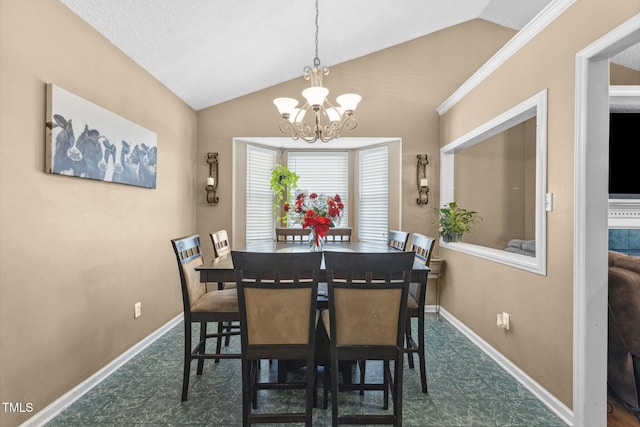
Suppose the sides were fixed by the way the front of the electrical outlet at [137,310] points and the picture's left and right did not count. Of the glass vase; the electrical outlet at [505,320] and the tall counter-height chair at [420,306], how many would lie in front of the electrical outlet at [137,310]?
3

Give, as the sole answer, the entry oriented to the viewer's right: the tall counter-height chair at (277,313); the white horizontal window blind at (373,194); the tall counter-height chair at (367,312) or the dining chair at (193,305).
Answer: the dining chair

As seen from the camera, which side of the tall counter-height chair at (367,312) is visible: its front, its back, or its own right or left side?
back

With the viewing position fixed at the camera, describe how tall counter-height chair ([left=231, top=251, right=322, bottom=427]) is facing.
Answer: facing away from the viewer

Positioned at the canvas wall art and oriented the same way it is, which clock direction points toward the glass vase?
The glass vase is roughly at 11 o'clock from the canvas wall art.

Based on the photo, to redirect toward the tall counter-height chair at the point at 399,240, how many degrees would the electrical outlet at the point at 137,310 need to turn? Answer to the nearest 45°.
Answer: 0° — it already faces it

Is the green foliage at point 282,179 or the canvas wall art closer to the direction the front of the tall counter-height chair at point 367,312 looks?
the green foliage

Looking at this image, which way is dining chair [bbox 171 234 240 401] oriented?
to the viewer's right

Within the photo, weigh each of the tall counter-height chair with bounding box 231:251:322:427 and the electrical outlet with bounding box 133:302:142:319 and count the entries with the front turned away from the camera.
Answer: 1

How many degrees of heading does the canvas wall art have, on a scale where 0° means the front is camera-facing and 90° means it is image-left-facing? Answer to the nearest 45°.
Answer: approximately 315°
